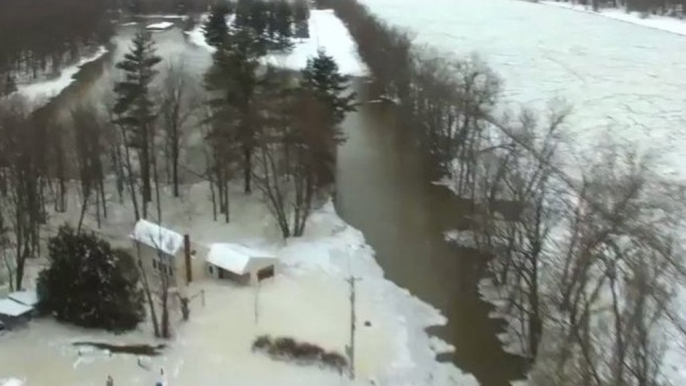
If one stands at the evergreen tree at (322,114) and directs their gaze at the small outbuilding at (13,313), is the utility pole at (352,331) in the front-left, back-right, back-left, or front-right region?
front-left

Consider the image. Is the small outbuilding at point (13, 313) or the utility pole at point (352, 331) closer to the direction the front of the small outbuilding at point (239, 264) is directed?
the utility pole

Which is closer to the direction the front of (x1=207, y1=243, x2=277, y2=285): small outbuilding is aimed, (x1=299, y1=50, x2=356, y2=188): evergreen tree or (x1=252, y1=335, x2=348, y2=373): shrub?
the shrub

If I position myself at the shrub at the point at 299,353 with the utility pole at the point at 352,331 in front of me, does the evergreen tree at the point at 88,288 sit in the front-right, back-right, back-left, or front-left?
back-left

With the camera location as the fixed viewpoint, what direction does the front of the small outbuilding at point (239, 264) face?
facing the viewer and to the right of the viewer

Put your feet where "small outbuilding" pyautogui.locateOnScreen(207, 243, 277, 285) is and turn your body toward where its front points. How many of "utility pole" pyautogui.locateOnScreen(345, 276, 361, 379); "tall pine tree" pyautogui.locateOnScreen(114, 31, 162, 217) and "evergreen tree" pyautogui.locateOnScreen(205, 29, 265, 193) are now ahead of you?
1

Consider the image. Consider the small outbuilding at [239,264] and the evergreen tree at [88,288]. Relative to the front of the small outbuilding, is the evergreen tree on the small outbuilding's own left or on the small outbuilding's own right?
on the small outbuilding's own right

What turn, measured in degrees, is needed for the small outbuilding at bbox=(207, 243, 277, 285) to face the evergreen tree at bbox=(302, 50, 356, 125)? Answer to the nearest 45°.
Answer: approximately 135° to its left

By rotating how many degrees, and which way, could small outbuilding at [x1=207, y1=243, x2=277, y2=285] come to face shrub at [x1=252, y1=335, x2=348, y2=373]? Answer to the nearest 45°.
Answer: approximately 45° to its right

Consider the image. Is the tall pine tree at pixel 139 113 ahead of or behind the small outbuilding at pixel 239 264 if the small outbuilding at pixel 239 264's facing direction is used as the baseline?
behind

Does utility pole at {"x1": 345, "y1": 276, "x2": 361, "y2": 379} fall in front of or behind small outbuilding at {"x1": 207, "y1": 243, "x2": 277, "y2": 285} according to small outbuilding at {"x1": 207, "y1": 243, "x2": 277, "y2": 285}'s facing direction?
in front

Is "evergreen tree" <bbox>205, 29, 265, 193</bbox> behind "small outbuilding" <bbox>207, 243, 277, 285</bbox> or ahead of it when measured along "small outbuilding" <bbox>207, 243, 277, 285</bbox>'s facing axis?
behind

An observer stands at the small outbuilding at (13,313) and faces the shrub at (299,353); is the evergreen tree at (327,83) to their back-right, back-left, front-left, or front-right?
front-left
